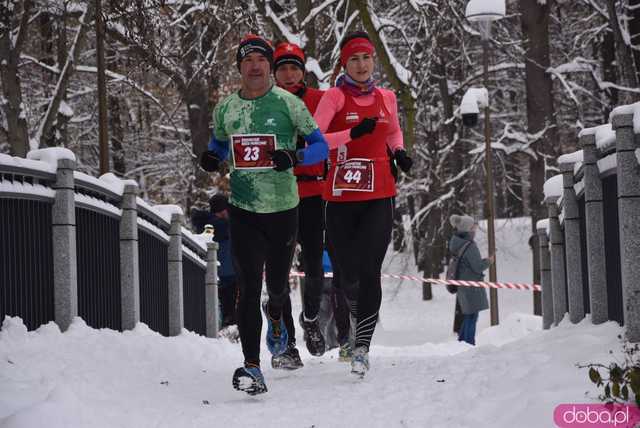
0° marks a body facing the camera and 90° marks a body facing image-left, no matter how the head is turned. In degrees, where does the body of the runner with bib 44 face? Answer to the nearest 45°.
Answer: approximately 0°

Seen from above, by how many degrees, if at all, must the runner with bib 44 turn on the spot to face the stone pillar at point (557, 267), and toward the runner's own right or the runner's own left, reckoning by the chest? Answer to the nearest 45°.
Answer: approximately 135° to the runner's own left

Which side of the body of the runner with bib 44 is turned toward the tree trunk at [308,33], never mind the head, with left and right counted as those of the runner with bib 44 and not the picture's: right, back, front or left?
back

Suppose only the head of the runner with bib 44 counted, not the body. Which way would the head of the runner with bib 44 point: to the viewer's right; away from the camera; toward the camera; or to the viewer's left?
toward the camera

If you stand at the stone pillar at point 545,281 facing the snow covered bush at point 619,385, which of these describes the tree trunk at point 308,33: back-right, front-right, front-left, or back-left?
back-right

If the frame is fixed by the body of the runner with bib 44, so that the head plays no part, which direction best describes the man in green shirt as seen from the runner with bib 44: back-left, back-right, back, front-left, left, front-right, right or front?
front-right

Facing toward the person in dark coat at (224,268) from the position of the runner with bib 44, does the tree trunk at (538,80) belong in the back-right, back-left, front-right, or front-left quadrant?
front-right

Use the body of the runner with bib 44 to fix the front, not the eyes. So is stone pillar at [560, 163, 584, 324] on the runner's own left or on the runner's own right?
on the runner's own left

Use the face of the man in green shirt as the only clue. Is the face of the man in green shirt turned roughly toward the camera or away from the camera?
toward the camera

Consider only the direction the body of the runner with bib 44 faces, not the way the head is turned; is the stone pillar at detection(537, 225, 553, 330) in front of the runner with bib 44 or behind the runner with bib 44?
behind

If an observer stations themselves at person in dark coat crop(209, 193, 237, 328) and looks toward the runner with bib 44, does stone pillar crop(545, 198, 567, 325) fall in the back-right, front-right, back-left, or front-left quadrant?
front-left

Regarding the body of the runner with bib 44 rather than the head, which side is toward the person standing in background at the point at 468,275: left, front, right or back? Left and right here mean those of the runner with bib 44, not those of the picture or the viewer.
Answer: back
